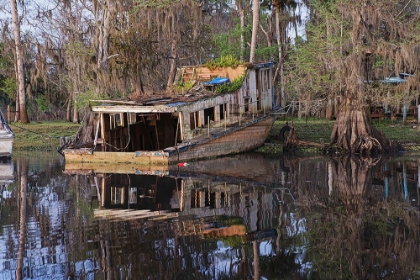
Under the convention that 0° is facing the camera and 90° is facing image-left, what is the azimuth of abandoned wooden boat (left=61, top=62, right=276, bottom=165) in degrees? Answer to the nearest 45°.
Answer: approximately 225°

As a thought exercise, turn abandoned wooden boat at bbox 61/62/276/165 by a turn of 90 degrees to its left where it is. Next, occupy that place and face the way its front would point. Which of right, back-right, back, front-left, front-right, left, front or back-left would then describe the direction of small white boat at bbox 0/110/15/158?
front-left
